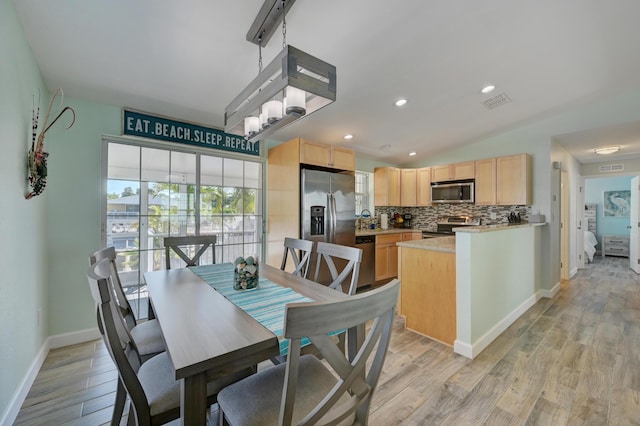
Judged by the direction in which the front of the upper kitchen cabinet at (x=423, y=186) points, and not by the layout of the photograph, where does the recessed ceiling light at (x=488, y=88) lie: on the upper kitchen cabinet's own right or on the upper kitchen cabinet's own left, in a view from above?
on the upper kitchen cabinet's own left

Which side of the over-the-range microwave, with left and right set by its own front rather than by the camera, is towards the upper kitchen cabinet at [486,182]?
left

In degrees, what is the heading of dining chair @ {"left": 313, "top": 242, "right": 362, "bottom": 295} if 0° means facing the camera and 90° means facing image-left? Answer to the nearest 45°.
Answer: approximately 45°

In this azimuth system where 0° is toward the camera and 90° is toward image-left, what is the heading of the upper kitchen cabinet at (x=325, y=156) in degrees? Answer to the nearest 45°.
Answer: approximately 315°

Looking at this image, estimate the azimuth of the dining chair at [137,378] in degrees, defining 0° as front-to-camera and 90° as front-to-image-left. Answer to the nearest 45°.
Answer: approximately 270°

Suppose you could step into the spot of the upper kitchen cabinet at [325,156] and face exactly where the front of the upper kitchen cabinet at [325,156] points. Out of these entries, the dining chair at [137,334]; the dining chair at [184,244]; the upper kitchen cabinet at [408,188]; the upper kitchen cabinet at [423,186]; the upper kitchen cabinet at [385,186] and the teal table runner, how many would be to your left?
3

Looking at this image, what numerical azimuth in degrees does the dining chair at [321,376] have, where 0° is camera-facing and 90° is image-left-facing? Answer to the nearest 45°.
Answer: approximately 135°

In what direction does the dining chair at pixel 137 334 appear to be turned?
to the viewer's right

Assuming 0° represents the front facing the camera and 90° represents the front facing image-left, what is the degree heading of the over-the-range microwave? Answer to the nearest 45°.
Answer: approximately 0°

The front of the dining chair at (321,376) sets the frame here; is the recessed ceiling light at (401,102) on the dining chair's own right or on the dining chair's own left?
on the dining chair's own right

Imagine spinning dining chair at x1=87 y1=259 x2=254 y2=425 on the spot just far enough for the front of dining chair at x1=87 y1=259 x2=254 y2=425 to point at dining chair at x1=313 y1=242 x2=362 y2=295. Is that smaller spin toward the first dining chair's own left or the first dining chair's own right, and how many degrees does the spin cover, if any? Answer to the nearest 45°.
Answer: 0° — it already faces it
